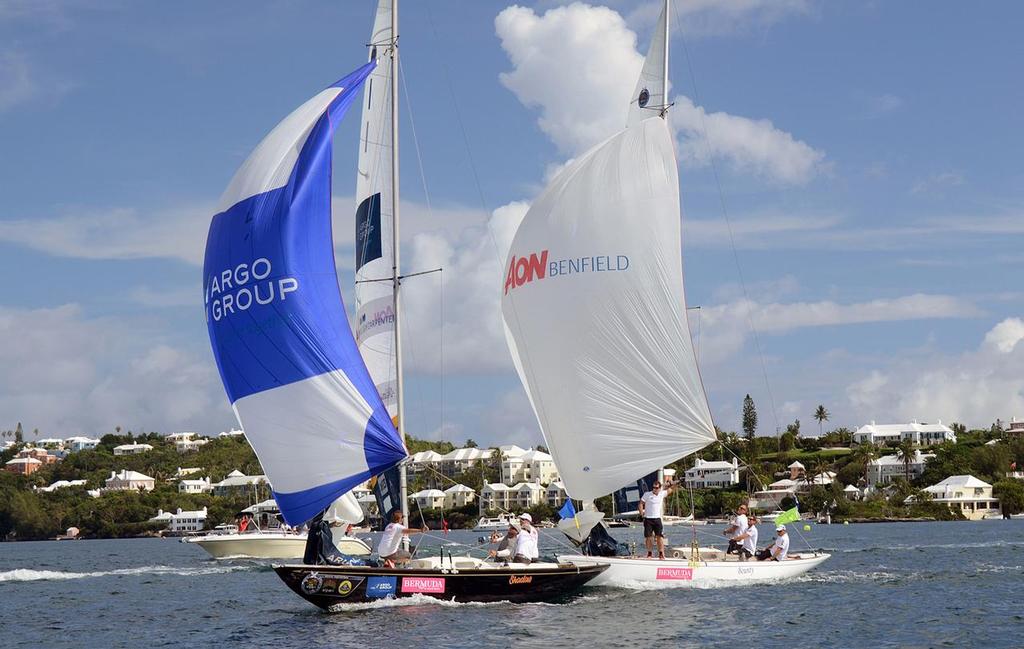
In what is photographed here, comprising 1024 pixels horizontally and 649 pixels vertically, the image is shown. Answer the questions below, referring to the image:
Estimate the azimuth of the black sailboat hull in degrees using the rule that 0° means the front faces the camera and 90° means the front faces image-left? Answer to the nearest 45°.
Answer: approximately 90°

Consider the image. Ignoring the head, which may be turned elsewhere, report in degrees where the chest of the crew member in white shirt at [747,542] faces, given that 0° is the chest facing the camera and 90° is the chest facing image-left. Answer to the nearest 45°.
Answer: approximately 90°

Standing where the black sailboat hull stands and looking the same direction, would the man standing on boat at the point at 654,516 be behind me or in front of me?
behind

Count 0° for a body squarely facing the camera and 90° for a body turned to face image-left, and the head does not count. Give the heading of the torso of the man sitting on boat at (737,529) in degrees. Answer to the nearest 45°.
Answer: approximately 90°

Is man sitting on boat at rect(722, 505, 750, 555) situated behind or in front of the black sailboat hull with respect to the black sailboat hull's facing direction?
behind
